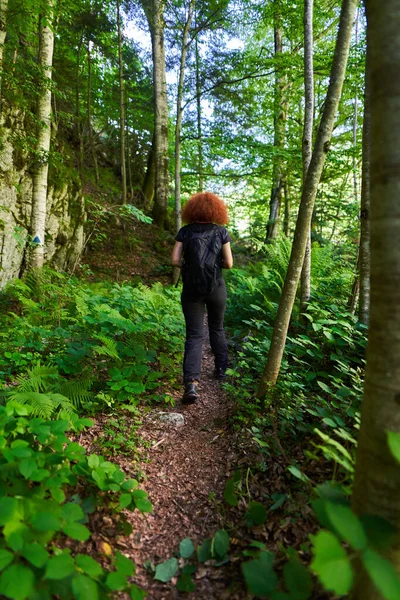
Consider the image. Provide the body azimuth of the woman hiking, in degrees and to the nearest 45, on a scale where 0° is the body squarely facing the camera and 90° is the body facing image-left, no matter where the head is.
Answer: approximately 180°

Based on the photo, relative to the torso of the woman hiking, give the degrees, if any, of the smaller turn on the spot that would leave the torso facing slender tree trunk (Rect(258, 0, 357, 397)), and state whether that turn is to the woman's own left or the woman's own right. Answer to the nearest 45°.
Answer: approximately 135° to the woman's own right

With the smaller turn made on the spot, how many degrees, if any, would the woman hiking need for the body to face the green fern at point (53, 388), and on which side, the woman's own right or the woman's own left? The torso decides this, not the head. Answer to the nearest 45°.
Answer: approximately 135° to the woman's own left

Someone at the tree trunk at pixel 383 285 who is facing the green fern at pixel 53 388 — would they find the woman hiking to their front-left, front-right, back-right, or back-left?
front-right

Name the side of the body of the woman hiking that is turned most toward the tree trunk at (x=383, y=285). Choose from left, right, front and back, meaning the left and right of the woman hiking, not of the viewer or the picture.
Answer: back

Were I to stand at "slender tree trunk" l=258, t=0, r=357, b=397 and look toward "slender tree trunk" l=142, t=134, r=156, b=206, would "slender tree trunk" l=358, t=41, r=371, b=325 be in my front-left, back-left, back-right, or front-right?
front-right

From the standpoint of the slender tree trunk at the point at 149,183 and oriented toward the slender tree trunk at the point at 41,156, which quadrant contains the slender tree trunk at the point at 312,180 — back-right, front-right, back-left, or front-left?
front-left

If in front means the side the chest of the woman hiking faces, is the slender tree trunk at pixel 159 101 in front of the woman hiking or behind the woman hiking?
in front

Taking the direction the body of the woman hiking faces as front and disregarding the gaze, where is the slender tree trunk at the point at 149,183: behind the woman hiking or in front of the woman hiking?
in front

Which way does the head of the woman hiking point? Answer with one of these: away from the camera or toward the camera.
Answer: away from the camera

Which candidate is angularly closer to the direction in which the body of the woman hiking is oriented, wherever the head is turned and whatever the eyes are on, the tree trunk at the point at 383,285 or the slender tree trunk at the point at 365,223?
the slender tree trunk

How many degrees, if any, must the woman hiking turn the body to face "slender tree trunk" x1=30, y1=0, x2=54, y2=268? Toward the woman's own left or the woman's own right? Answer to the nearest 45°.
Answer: approximately 45° to the woman's own left

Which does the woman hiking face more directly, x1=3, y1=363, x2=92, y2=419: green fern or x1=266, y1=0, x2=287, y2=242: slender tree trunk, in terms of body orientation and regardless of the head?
the slender tree trunk
